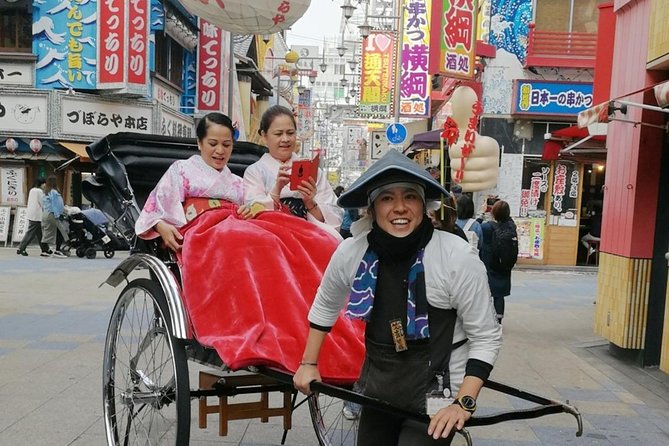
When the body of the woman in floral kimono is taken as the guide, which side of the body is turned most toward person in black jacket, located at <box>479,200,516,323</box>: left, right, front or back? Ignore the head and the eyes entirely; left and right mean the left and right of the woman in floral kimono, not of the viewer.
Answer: left

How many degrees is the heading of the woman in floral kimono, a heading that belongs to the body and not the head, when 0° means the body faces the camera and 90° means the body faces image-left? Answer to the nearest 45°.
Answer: approximately 315°

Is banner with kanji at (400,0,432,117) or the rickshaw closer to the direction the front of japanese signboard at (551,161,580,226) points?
the rickshaw

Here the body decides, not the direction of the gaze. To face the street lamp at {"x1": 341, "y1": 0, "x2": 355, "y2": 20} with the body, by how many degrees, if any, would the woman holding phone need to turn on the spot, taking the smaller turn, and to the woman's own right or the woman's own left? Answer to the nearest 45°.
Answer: approximately 135° to the woman's own left

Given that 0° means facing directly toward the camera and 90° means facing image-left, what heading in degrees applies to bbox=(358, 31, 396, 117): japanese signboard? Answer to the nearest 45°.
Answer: approximately 0°
